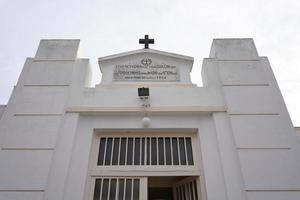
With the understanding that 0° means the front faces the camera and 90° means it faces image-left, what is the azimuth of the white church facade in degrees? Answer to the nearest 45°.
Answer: approximately 0°
